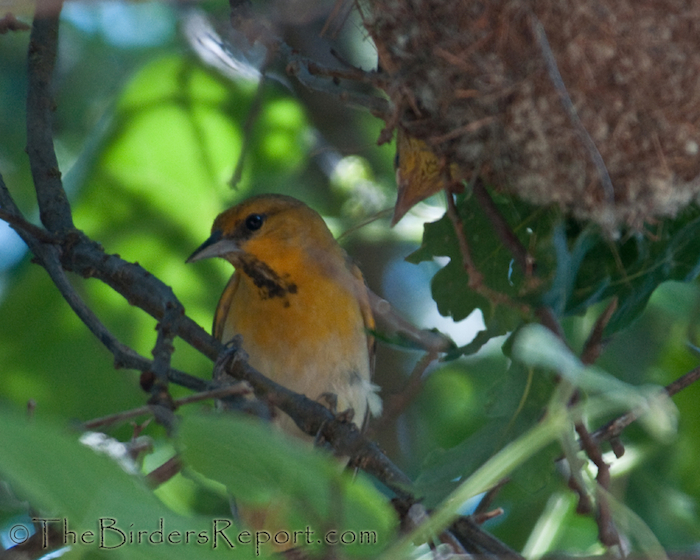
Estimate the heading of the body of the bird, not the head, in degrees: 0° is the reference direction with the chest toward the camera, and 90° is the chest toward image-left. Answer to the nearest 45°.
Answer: approximately 45°

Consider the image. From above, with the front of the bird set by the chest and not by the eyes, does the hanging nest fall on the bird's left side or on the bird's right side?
on the bird's left side
